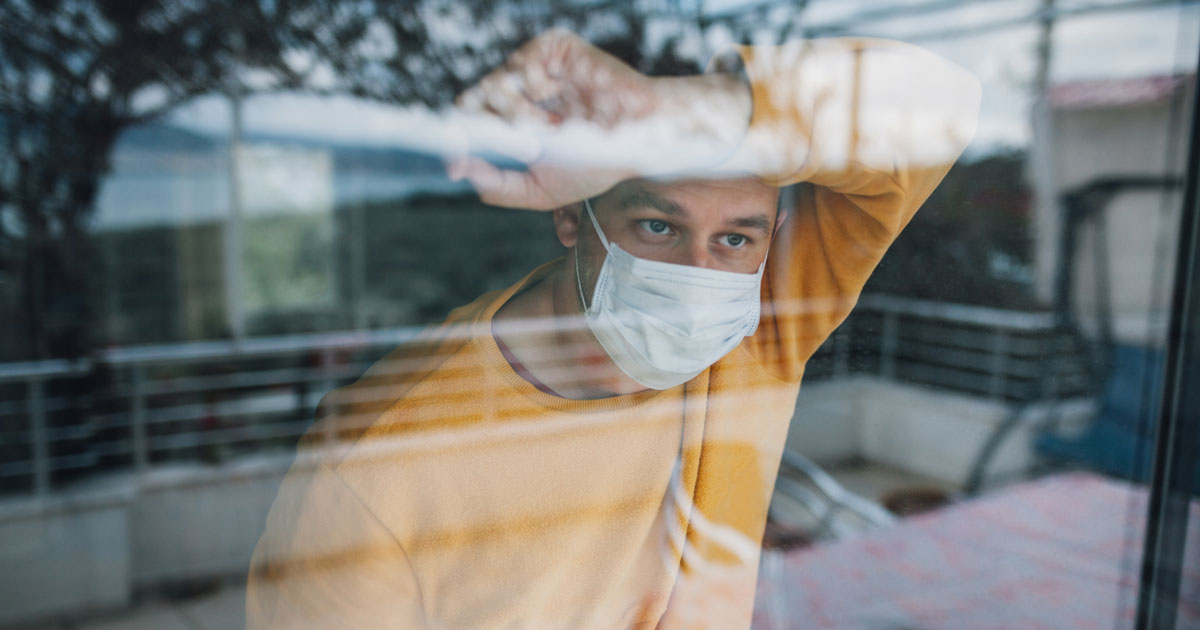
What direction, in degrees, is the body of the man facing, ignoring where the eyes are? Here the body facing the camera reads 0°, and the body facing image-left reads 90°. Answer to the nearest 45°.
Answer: approximately 315°
